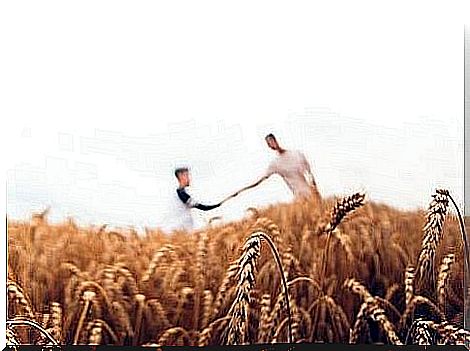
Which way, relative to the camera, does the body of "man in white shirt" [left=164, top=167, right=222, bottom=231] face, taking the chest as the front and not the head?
to the viewer's right

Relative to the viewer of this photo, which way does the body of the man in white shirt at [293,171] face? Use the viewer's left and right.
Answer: facing the viewer and to the left of the viewer

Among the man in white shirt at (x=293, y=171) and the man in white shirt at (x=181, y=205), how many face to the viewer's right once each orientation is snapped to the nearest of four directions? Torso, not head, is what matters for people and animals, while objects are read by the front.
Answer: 1
